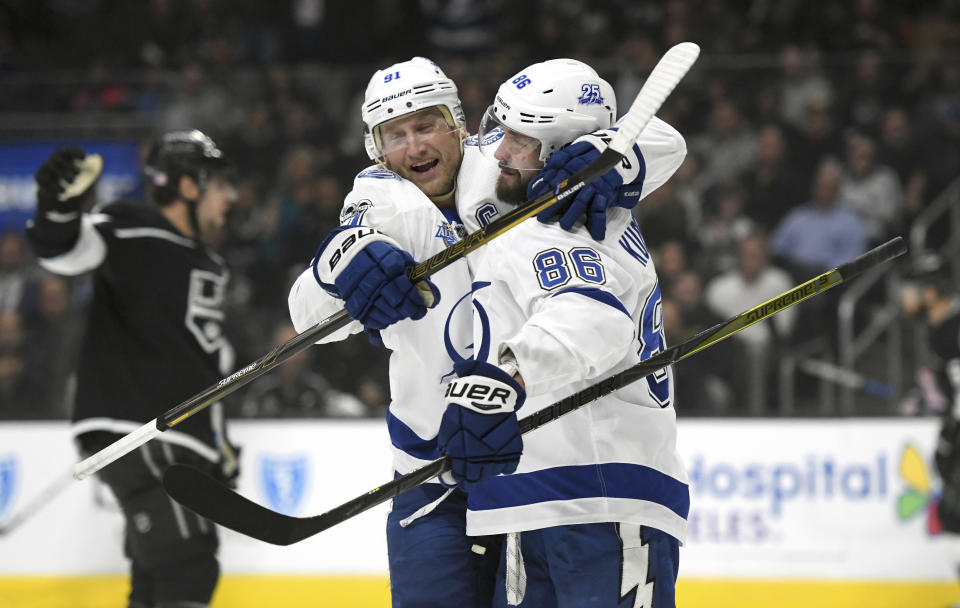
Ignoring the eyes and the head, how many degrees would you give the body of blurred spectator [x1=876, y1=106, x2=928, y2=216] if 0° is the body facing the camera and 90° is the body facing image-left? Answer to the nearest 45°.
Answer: approximately 0°

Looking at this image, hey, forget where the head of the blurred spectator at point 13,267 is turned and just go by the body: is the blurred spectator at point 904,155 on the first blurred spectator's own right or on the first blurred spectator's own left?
on the first blurred spectator's own left

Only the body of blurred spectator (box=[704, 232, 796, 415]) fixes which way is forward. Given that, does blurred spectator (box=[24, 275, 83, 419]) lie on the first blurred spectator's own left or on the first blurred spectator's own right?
on the first blurred spectator's own right

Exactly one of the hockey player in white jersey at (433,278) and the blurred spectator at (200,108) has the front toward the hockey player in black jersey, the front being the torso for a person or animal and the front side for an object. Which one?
the blurred spectator

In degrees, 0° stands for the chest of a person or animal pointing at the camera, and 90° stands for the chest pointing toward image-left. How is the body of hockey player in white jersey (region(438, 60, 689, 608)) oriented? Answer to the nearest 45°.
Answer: approximately 90°

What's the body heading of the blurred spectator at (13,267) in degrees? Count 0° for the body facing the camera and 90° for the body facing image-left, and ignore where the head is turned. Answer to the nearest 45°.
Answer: approximately 0°

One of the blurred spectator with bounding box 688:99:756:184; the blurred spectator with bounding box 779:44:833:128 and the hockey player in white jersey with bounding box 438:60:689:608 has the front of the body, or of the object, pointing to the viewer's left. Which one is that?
the hockey player in white jersey

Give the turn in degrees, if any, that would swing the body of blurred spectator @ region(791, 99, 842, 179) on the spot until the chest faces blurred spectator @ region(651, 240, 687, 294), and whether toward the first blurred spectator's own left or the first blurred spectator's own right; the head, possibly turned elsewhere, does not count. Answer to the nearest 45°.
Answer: approximately 45° to the first blurred spectator's own right

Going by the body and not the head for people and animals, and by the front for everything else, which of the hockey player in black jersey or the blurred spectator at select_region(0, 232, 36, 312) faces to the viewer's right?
the hockey player in black jersey

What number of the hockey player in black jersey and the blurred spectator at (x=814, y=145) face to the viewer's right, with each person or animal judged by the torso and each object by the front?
1
